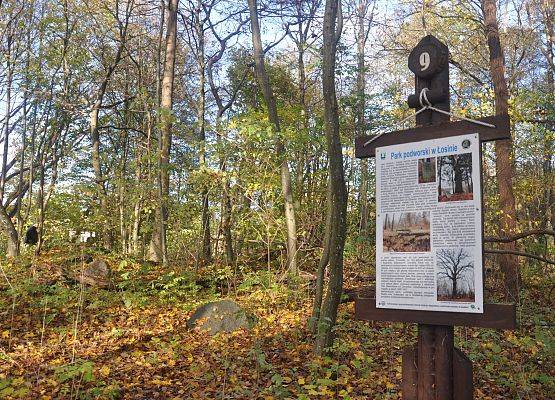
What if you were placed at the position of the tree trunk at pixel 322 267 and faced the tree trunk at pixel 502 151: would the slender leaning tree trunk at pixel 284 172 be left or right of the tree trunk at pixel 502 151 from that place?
left

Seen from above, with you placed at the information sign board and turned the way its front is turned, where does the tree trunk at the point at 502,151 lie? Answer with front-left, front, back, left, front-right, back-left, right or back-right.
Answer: back-right

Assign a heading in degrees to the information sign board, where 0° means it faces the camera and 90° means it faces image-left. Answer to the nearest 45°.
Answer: approximately 45°

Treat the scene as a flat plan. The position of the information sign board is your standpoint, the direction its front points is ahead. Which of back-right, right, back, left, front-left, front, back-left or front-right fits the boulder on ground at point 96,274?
right

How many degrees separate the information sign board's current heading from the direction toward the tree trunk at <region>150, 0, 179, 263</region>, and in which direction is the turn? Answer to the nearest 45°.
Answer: approximately 90° to its right

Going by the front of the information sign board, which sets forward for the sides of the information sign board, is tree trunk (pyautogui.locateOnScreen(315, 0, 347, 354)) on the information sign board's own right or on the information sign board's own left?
on the information sign board's own right

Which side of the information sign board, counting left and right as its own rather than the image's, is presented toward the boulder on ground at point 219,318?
right
